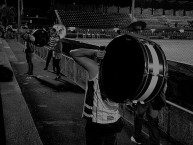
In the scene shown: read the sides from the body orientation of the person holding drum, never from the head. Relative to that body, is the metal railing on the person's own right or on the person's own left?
on the person's own right
